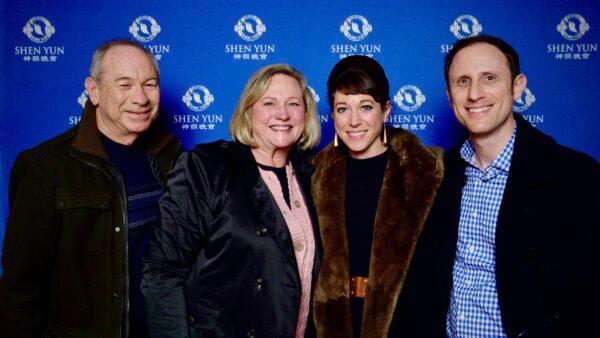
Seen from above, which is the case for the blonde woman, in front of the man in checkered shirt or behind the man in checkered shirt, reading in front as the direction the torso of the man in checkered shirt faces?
in front

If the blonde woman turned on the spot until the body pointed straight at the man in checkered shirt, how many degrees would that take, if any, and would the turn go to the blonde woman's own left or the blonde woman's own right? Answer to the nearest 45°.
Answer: approximately 45° to the blonde woman's own left

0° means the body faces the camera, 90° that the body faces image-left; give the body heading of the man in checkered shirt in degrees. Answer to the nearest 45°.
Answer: approximately 45°

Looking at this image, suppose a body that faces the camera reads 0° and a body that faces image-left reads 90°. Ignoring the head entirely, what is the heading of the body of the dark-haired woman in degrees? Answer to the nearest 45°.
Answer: approximately 0°

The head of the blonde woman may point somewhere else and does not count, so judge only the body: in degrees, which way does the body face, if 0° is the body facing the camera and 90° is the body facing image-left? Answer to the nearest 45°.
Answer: approximately 315°
